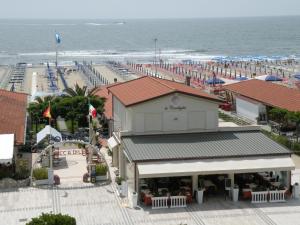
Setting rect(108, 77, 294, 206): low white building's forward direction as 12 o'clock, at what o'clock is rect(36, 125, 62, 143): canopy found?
The canopy is roughly at 4 o'clock from the low white building.

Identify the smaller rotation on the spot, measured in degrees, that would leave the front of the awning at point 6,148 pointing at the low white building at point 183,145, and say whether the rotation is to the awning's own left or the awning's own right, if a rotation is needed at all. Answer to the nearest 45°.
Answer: approximately 90° to the awning's own left

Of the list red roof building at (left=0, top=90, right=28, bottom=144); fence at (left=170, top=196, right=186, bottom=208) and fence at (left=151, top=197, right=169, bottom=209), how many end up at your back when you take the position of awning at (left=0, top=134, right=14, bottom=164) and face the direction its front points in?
1

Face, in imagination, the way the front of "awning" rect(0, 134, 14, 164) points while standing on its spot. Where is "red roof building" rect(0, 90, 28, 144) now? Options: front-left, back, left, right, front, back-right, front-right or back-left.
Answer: back

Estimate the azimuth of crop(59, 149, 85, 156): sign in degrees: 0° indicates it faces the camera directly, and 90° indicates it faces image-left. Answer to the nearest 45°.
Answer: approximately 0°

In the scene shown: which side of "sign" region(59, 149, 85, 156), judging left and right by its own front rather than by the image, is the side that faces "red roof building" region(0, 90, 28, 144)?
right

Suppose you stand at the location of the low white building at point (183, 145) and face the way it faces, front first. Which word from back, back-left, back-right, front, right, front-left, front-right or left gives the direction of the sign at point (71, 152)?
back-right

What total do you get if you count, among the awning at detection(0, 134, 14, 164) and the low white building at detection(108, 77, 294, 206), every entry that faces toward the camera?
2

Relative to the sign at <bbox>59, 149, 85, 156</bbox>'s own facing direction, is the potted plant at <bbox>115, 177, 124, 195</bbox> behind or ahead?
ahead

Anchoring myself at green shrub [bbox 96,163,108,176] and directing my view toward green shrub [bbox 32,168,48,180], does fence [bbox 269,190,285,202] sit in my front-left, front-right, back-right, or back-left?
back-left
